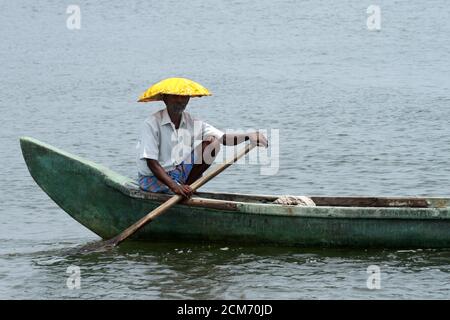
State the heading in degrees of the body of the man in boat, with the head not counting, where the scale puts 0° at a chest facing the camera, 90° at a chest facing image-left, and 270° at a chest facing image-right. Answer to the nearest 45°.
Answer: approximately 315°

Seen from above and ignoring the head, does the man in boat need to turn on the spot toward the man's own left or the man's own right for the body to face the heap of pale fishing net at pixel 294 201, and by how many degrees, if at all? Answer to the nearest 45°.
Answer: approximately 45° to the man's own left
